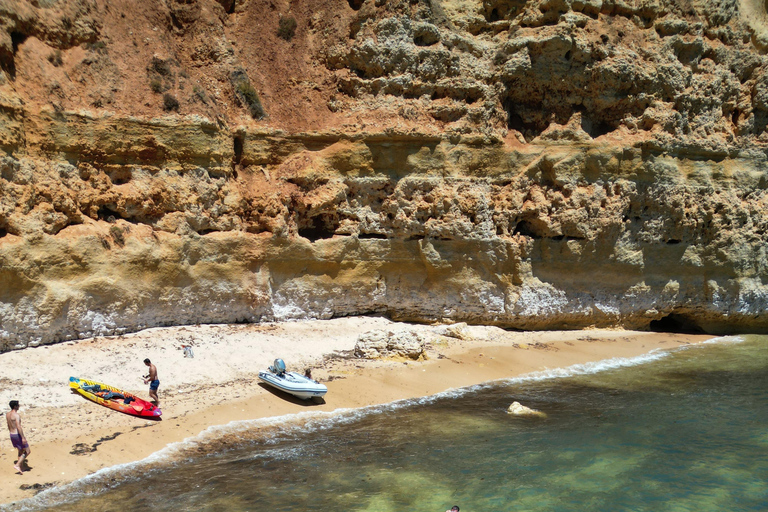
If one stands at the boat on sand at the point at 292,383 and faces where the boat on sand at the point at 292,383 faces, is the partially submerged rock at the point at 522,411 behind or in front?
in front

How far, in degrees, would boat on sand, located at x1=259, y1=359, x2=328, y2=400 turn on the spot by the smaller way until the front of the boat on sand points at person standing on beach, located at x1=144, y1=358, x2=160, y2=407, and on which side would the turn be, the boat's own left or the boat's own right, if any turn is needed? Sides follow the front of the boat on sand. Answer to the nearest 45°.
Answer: approximately 135° to the boat's own right

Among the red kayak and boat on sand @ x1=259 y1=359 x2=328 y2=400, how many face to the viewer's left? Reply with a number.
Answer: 0

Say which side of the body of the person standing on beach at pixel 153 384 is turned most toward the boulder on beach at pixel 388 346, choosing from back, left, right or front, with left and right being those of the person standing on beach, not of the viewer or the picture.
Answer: back

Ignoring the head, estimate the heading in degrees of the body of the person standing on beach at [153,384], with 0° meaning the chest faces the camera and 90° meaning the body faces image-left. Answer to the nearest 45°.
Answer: approximately 90°

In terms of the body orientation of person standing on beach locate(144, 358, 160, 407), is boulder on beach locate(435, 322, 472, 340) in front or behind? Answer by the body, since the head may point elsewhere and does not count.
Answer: behind

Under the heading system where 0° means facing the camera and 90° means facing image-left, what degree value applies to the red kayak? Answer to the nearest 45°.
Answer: approximately 315°

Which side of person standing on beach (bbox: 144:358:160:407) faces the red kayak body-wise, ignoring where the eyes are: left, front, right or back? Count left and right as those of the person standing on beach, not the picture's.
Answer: front

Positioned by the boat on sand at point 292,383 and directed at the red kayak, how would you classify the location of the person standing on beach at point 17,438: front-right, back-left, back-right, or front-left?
front-left

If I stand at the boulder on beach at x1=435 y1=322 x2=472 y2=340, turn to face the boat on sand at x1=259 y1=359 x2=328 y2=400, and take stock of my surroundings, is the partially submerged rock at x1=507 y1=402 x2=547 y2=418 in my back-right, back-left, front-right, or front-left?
front-left

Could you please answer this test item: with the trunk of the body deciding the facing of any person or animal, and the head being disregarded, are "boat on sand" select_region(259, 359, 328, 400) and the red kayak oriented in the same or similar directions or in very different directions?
same or similar directions

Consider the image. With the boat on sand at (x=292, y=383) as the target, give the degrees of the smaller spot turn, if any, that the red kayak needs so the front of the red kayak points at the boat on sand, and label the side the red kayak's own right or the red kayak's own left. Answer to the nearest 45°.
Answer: approximately 45° to the red kayak's own left

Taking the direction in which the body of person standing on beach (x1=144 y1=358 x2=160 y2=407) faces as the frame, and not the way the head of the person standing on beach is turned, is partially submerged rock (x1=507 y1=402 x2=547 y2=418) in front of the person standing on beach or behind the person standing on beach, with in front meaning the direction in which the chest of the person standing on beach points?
behind

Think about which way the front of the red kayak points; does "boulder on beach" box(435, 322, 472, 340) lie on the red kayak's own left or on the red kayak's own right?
on the red kayak's own left

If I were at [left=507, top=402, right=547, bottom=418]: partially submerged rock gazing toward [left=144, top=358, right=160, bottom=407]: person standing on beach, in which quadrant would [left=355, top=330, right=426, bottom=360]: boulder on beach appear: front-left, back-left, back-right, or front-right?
front-right

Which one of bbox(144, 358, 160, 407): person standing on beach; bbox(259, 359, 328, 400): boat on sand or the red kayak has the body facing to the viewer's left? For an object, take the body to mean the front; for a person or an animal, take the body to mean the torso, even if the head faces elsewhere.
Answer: the person standing on beach

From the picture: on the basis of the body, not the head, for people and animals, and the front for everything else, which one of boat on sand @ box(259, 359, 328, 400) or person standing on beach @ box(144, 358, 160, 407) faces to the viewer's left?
the person standing on beach

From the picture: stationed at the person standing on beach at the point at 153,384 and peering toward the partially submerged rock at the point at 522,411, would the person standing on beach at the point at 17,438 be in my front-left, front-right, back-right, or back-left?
back-right
